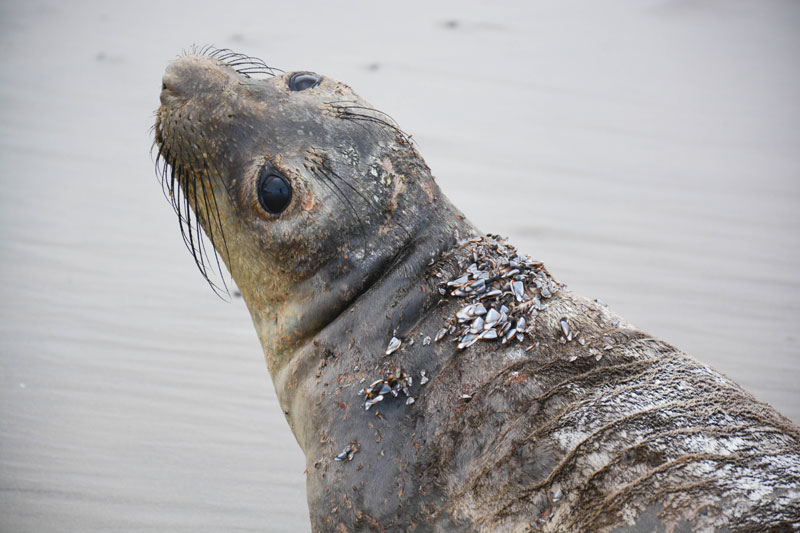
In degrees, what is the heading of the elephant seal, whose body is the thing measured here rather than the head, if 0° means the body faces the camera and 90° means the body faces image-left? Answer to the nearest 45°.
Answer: approximately 90°
